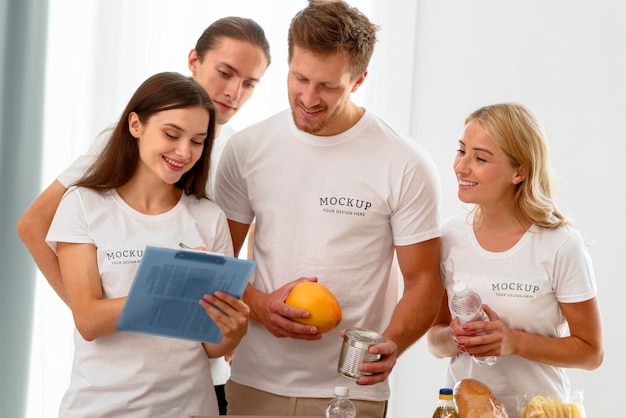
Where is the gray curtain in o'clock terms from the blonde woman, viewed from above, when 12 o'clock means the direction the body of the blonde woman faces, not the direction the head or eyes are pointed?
The gray curtain is roughly at 2 o'clock from the blonde woman.

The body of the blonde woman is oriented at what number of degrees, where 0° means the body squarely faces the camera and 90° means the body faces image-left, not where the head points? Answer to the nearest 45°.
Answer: approximately 45°

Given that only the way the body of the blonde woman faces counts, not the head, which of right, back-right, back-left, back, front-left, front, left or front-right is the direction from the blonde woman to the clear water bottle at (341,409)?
front

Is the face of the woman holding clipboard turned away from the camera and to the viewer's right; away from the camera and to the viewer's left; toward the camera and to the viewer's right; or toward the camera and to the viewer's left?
toward the camera and to the viewer's right
